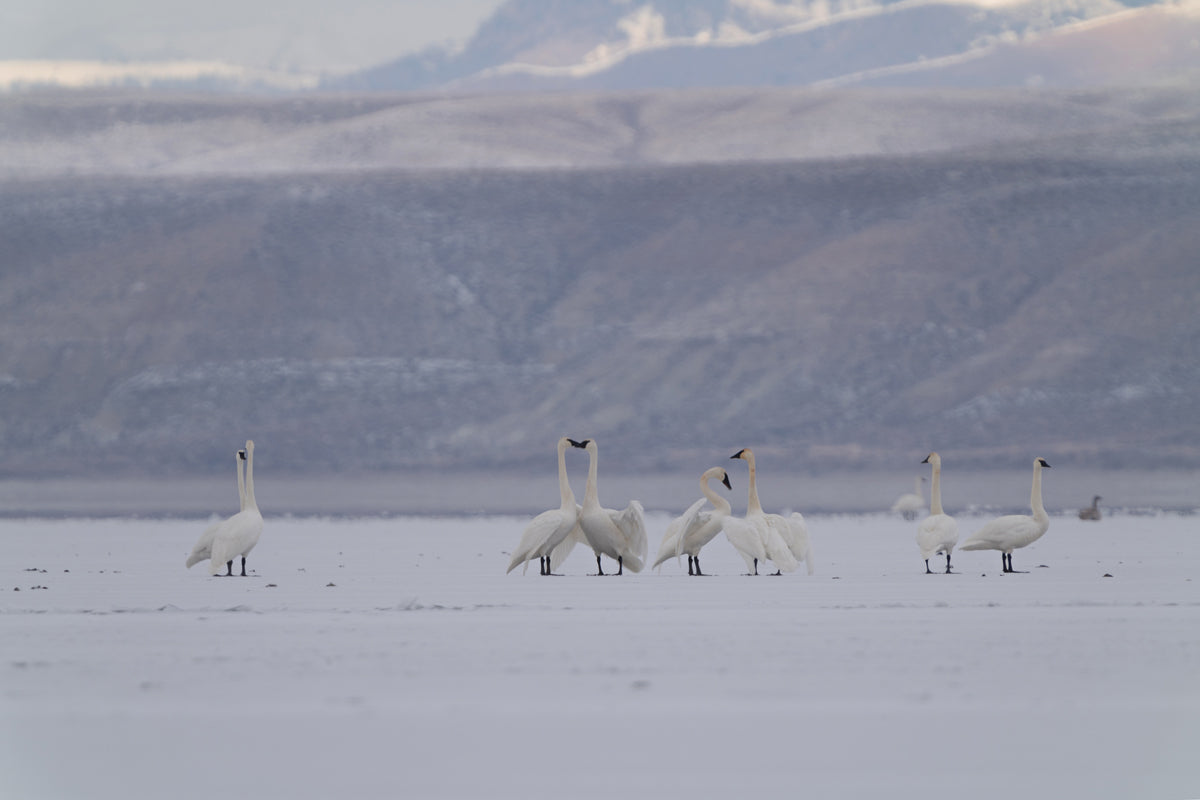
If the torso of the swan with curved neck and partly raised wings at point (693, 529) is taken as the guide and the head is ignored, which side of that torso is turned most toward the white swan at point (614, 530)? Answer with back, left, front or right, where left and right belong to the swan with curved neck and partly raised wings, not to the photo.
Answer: back

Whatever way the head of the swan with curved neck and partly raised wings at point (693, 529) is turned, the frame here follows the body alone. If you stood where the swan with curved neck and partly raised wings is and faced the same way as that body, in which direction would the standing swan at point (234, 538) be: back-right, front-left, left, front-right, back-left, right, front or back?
back

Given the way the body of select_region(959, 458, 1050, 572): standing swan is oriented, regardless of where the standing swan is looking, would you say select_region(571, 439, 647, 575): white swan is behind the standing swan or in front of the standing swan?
behind

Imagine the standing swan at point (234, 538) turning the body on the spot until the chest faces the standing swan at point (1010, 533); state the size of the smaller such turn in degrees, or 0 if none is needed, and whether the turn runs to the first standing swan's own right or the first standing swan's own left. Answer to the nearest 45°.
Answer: approximately 45° to the first standing swan's own right

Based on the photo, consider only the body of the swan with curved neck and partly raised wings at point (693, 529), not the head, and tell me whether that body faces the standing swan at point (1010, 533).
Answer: yes

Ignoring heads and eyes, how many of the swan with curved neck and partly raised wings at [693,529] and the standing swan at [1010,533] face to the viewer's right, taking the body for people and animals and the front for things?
2

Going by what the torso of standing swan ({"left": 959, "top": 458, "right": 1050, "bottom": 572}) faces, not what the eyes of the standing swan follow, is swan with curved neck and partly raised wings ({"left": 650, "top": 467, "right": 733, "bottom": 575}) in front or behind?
behind

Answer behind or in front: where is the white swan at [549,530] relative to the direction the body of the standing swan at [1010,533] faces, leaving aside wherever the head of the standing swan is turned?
behind

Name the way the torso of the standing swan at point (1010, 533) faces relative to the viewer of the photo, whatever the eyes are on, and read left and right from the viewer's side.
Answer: facing to the right of the viewer

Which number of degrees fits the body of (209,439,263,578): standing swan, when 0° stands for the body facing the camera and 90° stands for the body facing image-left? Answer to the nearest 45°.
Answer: approximately 225°

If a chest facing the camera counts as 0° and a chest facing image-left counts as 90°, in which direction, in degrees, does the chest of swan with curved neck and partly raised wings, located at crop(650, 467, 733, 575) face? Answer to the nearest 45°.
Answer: approximately 270°
